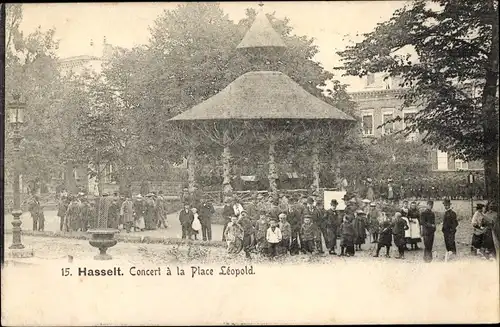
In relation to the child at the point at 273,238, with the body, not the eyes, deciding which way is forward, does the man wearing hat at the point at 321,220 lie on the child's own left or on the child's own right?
on the child's own left

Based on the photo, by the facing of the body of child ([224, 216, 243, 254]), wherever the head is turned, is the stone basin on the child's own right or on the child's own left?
on the child's own right

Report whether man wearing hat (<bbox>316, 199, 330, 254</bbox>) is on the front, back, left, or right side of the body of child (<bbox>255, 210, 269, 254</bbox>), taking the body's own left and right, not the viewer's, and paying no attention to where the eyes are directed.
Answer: left

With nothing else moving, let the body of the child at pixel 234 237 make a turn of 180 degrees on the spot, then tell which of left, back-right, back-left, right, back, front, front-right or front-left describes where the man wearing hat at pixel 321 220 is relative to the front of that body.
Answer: right

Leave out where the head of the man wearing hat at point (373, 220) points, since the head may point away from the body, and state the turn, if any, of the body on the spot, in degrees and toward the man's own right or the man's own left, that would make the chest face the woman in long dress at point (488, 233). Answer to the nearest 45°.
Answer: approximately 90° to the man's own left

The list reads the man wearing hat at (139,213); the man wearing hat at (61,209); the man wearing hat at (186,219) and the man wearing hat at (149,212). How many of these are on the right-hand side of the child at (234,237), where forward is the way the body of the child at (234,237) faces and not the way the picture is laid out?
4

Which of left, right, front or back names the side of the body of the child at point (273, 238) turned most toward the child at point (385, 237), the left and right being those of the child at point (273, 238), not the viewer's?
left

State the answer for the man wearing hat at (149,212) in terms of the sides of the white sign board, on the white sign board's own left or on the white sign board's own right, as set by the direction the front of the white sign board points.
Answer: on the white sign board's own right

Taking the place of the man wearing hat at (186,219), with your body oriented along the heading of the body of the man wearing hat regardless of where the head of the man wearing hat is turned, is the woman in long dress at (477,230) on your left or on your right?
on your left

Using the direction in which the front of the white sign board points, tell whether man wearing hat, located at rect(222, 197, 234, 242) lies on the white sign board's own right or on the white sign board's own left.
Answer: on the white sign board's own right

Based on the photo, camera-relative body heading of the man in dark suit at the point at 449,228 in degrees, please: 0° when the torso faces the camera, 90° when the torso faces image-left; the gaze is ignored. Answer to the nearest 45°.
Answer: approximately 45°

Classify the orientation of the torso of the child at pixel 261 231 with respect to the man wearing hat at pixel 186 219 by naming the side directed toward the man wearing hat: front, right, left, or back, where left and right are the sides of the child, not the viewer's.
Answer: right

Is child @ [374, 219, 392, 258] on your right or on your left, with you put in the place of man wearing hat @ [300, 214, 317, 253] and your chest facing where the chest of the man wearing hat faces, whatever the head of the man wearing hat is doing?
on your left

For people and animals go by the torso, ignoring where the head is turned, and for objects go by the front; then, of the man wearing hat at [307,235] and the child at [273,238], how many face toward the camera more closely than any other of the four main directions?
2

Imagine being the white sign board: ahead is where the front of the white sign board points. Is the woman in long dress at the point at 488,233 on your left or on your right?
on your left
